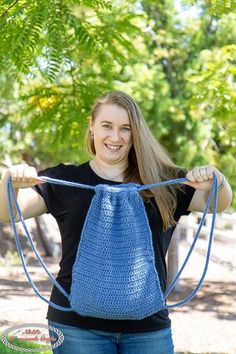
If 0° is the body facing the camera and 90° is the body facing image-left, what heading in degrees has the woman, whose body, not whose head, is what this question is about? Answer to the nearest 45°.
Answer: approximately 0°
